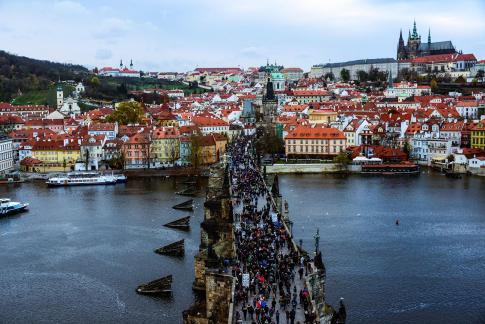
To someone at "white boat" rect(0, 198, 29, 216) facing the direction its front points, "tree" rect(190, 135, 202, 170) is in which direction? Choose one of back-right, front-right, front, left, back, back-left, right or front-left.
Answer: front-left

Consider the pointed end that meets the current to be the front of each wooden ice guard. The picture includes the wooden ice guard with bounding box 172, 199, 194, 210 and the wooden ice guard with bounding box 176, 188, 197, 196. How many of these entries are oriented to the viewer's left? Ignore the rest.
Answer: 2

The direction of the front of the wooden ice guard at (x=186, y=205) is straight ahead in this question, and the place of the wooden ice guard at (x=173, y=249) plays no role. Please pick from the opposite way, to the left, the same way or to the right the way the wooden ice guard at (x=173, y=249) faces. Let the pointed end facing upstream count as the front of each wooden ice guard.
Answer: the same way

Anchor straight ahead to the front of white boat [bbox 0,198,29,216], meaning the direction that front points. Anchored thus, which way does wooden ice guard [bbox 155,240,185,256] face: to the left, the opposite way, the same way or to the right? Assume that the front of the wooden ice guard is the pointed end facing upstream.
the opposite way

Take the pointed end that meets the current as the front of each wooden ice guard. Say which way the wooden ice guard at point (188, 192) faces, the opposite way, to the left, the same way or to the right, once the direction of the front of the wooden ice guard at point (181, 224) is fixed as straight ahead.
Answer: the same way

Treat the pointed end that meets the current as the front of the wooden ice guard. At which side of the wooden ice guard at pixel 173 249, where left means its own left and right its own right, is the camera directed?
left

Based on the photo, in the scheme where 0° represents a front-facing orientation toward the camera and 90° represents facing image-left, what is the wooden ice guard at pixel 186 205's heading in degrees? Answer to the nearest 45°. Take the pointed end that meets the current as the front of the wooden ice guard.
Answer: approximately 90°

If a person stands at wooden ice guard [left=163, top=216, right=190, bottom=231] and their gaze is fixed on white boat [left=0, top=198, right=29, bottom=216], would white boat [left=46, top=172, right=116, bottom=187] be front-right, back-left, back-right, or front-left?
front-right

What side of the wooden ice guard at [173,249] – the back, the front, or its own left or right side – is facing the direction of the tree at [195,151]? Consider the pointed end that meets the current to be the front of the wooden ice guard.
right

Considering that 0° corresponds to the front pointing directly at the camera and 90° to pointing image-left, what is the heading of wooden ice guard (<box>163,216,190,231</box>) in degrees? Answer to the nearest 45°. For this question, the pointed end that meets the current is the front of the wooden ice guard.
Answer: approximately 90°

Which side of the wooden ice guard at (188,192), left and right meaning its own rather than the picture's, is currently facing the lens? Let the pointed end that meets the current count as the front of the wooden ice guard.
left

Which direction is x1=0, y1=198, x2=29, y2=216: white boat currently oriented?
to the viewer's right
